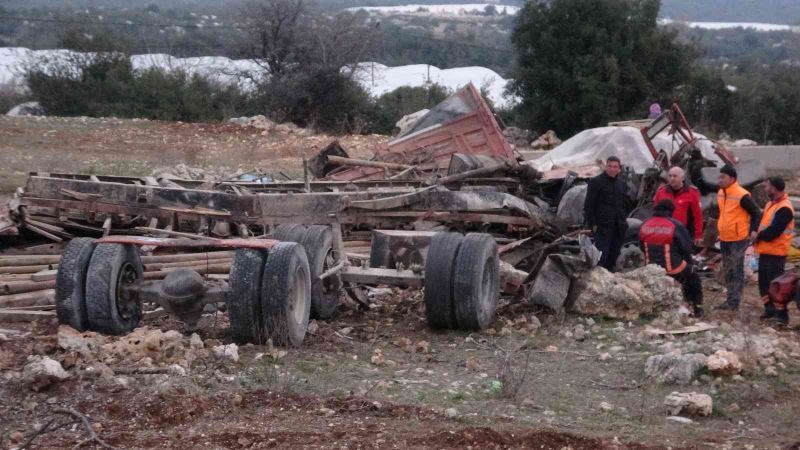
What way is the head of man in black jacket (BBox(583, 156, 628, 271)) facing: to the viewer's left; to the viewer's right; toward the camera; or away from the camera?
toward the camera

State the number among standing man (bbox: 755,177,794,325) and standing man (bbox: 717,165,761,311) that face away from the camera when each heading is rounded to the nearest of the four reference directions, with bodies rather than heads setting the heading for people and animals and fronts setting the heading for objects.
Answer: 0

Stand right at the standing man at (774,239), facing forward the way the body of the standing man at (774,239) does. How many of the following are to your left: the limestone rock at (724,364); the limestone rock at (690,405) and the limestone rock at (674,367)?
3

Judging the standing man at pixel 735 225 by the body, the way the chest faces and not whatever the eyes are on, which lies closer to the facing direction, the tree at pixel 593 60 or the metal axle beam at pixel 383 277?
the metal axle beam

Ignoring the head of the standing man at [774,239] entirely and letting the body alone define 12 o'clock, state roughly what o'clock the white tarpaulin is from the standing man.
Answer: The white tarpaulin is roughly at 2 o'clock from the standing man.

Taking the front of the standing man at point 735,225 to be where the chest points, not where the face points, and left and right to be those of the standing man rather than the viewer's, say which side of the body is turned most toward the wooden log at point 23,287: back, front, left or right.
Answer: front

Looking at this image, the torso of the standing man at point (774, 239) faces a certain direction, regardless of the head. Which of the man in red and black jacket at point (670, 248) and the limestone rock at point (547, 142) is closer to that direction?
the man in red and black jacket

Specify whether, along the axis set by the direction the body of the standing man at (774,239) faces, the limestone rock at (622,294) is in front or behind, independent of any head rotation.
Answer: in front

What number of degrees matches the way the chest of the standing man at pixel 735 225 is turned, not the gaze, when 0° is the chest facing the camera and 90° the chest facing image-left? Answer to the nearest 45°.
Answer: approximately 45°

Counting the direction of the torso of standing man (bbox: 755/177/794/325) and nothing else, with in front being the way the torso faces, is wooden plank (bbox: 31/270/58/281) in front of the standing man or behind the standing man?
in front

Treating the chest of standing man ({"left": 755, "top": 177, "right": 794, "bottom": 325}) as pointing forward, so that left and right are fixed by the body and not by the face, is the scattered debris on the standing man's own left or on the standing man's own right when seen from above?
on the standing man's own left

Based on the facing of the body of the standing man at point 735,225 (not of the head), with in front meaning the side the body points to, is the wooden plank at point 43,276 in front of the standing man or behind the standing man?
in front

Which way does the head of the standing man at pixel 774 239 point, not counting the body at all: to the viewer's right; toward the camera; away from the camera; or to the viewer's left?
to the viewer's left

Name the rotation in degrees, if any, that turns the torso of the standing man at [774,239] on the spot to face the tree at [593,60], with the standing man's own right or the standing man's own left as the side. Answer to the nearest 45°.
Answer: approximately 90° to the standing man's own right

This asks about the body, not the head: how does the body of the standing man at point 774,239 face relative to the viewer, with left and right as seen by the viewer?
facing to the left of the viewer

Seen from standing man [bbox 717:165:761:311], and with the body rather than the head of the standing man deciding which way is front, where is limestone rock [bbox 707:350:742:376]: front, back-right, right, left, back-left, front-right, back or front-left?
front-left
